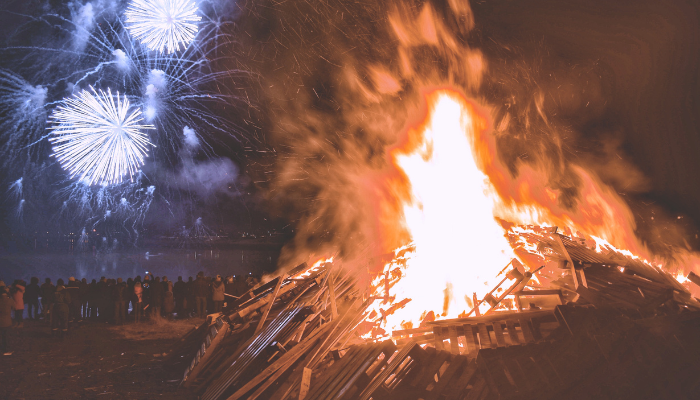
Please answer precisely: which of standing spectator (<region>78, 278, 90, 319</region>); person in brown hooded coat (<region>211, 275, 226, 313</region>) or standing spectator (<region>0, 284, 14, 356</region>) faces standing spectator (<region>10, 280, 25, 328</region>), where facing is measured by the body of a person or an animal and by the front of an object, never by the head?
standing spectator (<region>0, 284, 14, 356</region>)

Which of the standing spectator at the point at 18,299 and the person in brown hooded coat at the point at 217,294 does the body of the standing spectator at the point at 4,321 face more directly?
the standing spectator

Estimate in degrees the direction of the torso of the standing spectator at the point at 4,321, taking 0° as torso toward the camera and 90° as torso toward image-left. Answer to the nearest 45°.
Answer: approximately 180°

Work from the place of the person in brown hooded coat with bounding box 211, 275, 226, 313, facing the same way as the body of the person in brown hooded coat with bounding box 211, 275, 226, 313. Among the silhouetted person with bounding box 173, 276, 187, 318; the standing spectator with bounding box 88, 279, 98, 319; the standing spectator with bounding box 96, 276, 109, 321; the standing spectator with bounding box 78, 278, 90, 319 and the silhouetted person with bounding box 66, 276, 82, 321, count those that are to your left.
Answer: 5

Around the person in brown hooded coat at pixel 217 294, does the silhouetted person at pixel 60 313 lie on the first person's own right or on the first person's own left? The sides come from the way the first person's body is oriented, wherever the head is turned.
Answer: on the first person's own left

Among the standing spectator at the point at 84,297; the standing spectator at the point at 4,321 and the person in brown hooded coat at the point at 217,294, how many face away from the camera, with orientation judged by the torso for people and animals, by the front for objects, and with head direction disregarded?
3

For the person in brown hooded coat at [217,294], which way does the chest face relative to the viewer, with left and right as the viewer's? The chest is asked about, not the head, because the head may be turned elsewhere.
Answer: facing away from the viewer

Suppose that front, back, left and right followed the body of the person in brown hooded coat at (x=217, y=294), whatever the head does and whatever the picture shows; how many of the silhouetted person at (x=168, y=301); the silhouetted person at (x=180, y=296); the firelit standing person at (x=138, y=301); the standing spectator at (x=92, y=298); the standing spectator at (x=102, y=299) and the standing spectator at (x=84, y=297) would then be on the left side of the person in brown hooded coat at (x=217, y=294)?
6

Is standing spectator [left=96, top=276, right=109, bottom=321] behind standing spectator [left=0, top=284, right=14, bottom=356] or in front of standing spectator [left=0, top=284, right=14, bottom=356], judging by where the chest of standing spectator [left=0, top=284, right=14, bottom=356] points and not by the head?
in front

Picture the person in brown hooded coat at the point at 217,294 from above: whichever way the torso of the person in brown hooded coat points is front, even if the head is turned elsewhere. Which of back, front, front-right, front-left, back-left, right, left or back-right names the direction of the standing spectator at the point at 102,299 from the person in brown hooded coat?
left

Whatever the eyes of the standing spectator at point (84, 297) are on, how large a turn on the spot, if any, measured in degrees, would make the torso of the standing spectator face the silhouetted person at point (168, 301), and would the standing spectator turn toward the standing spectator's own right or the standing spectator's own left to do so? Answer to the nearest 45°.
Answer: approximately 90° to the standing spectator's own right

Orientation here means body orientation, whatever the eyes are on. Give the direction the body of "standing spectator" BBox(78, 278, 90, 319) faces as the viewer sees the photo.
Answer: away from the camera

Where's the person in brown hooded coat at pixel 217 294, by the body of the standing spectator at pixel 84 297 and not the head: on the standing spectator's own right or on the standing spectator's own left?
on the standing spectator's own right

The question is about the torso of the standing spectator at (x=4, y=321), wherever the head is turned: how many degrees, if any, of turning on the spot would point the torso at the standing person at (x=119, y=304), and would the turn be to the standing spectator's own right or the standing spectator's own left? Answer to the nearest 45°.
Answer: approximately 45° to the standing spectator's own right
